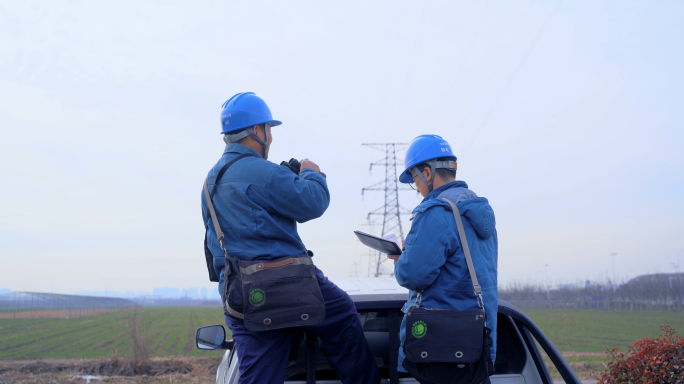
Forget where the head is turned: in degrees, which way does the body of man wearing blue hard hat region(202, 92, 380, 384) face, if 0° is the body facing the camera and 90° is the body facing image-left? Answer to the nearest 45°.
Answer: approximately 225°

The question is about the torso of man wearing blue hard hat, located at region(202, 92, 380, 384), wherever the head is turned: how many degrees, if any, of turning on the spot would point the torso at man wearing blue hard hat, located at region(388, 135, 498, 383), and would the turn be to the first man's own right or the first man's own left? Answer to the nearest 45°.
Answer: approximately 45° to the first man's own right

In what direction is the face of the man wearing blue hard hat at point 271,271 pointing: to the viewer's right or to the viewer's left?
to the viewer's right
